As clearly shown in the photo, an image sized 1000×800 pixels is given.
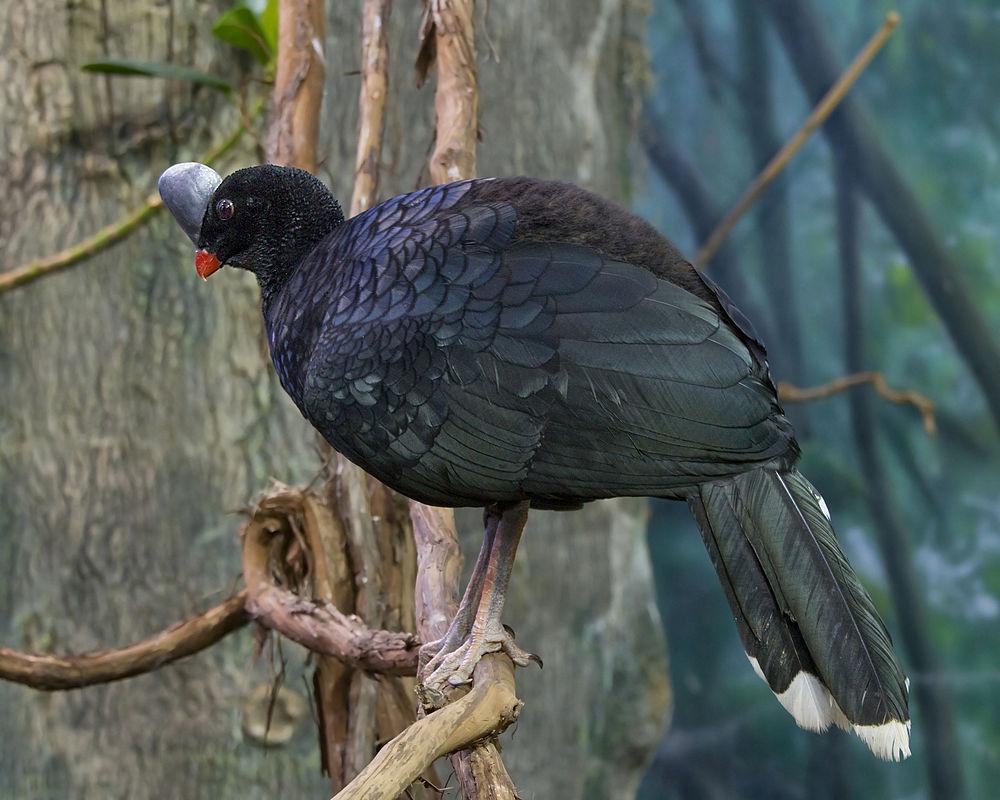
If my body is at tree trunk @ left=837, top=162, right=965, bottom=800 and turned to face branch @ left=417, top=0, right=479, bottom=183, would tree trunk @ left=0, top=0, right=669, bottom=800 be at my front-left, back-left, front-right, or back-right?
front-right

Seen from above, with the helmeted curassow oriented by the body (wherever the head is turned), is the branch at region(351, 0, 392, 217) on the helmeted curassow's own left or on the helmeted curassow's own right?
on the helmeted curassow's own right

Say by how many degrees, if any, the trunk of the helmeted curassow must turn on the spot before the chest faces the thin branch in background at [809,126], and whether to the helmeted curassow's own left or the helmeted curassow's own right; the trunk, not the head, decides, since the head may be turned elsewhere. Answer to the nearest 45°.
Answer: approximately 90° to the helmeted curassow's own right

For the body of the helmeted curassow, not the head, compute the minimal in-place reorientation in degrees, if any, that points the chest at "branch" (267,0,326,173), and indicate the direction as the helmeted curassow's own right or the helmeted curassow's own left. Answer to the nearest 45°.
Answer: approximately 45° to the helmeted curassow's own right

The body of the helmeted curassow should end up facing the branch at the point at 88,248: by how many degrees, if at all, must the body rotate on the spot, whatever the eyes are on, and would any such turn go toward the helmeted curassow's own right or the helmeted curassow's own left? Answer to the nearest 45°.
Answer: approximately 45° to the helmeted curassow's own right

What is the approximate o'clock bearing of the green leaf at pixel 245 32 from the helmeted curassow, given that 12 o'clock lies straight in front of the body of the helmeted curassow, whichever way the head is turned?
The green leaf is roughly at 2 o'clock from the helmeted curassow.

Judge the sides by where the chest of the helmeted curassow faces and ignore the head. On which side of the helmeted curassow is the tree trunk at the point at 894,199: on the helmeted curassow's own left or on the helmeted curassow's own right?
on the helmeted curassow's own right

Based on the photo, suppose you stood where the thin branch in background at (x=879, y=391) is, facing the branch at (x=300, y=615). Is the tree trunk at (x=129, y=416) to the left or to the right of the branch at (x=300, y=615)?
right

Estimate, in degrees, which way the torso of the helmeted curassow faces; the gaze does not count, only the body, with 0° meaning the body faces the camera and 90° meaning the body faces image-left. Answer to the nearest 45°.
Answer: approximately 90°

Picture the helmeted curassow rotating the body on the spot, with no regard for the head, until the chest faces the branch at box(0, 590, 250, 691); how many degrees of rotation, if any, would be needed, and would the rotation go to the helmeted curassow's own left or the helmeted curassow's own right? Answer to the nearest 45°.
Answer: approximately 45° to the helmeted curassow's own right

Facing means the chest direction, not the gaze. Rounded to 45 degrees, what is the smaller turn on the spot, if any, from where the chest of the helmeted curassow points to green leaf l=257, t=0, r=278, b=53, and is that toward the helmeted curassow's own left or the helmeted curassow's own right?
approximately 45° to the helmeted curassow's own right
